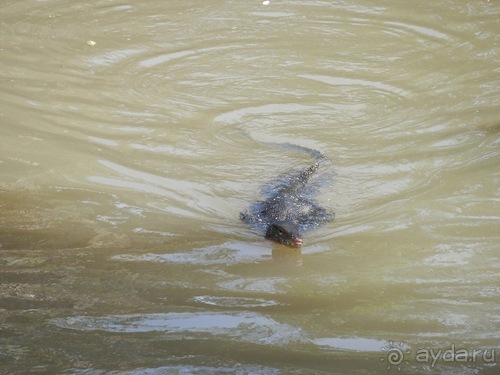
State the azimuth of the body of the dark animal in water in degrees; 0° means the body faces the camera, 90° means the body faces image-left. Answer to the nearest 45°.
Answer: approximately 0°
